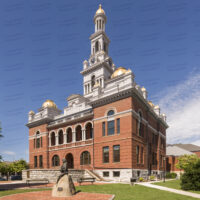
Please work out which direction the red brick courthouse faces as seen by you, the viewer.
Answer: facing the viewer and to the left of the viewer

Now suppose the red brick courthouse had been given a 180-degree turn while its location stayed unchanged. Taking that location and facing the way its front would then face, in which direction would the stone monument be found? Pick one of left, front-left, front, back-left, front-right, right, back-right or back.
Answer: back-right

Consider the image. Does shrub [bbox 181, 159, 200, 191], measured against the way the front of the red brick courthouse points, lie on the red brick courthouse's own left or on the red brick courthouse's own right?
on the red brick courthouse's own left
